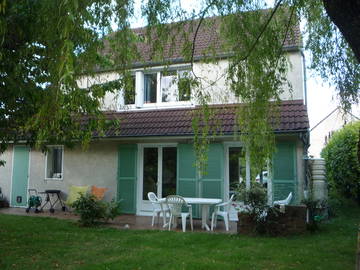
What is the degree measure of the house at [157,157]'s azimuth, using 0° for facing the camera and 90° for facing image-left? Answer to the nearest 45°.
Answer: approximately 0°

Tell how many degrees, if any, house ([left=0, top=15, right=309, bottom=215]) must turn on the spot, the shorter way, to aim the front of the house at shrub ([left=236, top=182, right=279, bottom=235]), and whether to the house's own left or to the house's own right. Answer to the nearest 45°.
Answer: approximately 45° to the house's own left

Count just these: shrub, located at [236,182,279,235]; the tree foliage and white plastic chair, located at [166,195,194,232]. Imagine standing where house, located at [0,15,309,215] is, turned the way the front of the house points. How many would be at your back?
0

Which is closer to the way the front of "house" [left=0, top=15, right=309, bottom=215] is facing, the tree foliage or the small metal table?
the tree foliage

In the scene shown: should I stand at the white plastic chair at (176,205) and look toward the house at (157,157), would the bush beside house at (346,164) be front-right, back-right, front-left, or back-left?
front-right

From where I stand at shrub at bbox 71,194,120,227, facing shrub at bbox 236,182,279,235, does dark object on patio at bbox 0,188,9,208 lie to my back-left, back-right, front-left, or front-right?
back-left

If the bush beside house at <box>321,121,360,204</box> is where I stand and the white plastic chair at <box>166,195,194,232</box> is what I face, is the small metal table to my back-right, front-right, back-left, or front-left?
front-right

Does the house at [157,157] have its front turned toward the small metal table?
no

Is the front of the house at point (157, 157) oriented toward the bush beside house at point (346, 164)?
no

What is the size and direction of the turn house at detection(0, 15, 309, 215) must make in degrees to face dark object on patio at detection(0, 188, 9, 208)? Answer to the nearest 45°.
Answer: approximately 135° to its right

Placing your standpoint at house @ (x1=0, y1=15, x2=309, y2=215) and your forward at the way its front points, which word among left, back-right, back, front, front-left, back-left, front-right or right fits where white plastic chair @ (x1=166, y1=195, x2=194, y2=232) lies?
front

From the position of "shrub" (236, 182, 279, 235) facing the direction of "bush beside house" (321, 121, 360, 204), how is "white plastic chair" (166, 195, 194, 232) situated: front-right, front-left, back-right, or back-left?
back-left

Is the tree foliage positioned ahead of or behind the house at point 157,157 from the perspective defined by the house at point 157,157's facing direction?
ahead
